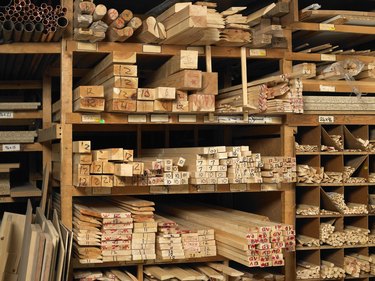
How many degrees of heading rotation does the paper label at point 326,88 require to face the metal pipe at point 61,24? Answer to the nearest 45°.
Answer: approximately 45° to its right

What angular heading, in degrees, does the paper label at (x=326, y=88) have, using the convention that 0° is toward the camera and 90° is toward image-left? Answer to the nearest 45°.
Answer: approximately 0°

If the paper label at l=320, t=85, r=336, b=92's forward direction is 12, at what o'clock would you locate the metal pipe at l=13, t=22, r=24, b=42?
The metal pipe is roughly at 2 o'clock from the paper label.

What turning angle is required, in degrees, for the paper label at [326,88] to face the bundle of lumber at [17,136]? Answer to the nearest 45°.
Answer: approximately 90° to its right
